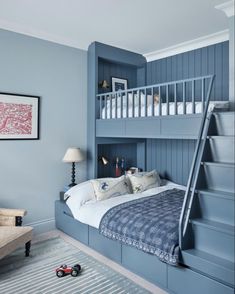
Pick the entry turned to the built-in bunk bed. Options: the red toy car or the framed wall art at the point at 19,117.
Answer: the framed wall art

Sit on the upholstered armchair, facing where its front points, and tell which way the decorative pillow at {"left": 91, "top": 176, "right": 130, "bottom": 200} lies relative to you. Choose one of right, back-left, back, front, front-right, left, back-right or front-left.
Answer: front-left

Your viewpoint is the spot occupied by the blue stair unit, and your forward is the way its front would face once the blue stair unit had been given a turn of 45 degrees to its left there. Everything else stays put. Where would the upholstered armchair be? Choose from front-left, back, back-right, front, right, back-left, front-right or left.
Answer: right

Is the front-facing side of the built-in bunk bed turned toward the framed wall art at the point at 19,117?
no

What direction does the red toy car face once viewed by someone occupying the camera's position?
facing the viewer and to the left of the viewer

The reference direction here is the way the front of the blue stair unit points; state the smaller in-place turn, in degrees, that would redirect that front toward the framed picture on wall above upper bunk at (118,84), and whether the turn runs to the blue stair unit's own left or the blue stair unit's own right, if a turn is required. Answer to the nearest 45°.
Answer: approximately 90° to the blue stair unit's own right

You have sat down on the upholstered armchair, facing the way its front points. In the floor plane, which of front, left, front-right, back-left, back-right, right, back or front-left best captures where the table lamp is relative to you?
left

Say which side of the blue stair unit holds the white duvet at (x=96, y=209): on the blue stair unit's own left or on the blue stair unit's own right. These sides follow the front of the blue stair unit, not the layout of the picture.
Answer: on the blue stair unit's own right

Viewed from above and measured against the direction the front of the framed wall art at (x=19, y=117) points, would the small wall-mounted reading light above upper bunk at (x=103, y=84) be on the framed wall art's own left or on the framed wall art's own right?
on the framed wall art's own left

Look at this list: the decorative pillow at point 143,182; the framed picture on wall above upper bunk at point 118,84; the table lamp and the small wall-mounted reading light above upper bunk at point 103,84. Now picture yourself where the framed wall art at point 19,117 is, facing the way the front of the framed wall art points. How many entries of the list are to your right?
0

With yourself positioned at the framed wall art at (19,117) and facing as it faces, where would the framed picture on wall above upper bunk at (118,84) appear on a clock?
The framed picture on wall above upper bunk is roughly at 10 o'clock from the framed wall art.

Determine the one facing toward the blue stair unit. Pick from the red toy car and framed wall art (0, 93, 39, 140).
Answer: the framed wall art
